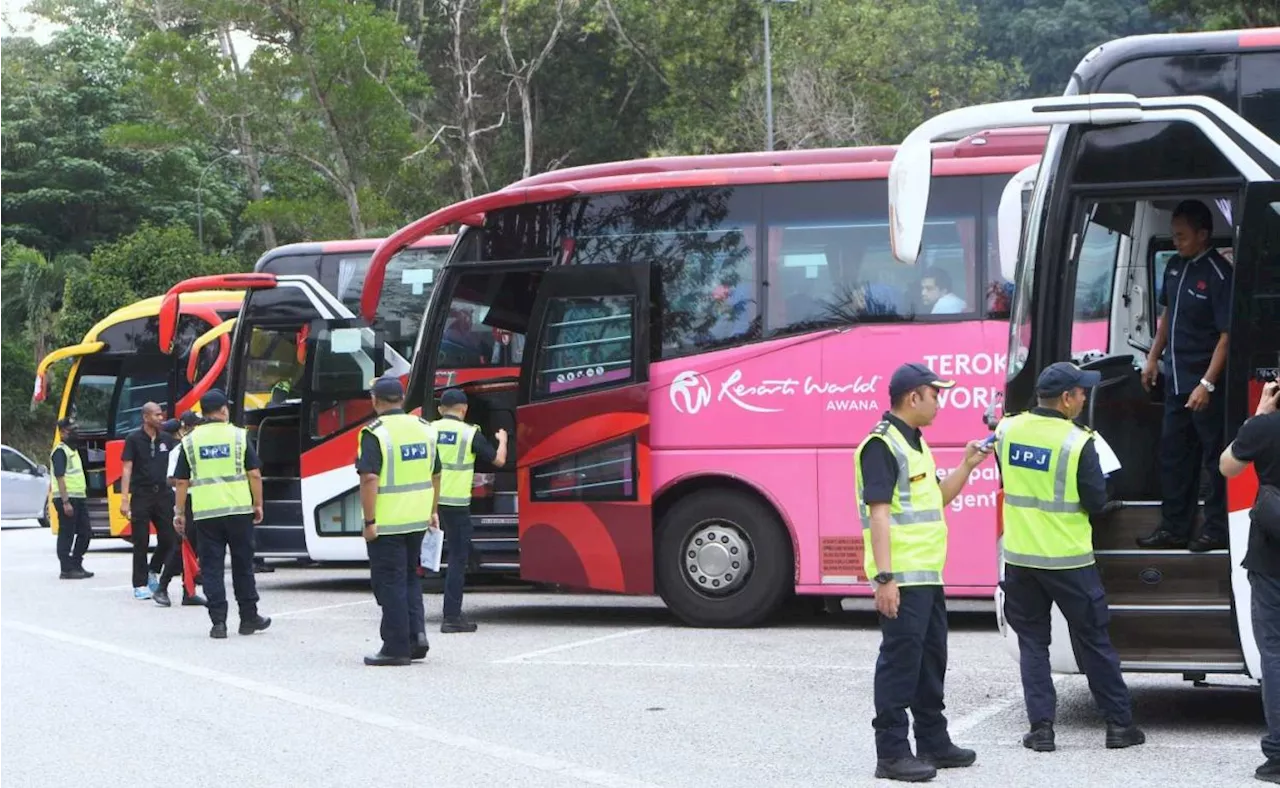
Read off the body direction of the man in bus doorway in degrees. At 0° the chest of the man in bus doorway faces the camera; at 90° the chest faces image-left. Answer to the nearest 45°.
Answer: approximately 45°

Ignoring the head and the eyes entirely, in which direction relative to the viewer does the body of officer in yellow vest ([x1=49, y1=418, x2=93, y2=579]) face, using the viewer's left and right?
facing to the right of the viewer

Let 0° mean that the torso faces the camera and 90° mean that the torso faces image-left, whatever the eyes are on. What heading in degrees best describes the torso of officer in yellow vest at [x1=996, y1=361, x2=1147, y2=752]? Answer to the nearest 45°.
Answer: approximately 225°

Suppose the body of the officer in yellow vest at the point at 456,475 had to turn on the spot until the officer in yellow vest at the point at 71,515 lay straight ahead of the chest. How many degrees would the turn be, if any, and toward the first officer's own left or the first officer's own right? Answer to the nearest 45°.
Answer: approximately 90° to the first officer's own left

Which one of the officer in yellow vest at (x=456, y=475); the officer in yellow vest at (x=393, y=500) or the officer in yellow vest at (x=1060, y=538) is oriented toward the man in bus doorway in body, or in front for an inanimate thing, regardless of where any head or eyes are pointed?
the officer in yellow vest at (x=1060, y=538)

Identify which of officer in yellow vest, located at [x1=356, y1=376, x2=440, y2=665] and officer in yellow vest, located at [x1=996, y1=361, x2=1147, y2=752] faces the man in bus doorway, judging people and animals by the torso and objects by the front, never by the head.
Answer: officer in yellow vest, located at [x1=996, y1=361, x2=1147, y2=752]

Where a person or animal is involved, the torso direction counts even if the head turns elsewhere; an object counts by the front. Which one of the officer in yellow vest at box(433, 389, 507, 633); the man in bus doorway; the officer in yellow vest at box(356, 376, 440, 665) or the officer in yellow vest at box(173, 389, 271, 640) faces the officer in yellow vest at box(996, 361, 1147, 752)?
the man in bus doorway

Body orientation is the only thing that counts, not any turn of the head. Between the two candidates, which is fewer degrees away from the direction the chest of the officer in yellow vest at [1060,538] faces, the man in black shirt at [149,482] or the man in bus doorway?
the man in bus doorway

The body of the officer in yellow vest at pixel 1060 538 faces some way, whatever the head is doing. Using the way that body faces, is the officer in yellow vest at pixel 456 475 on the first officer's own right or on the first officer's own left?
on the first officer's own left

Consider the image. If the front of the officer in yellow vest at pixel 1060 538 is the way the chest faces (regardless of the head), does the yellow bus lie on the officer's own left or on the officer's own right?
on the officer's own left

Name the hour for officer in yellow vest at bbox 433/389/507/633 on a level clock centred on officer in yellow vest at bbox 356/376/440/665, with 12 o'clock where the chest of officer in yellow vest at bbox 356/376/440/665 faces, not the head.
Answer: officer in yellow vest at bbox 433/389/507/633 is roughly at 2 o'clock from officer in yellow vest at bbox 356/376/440/665.
